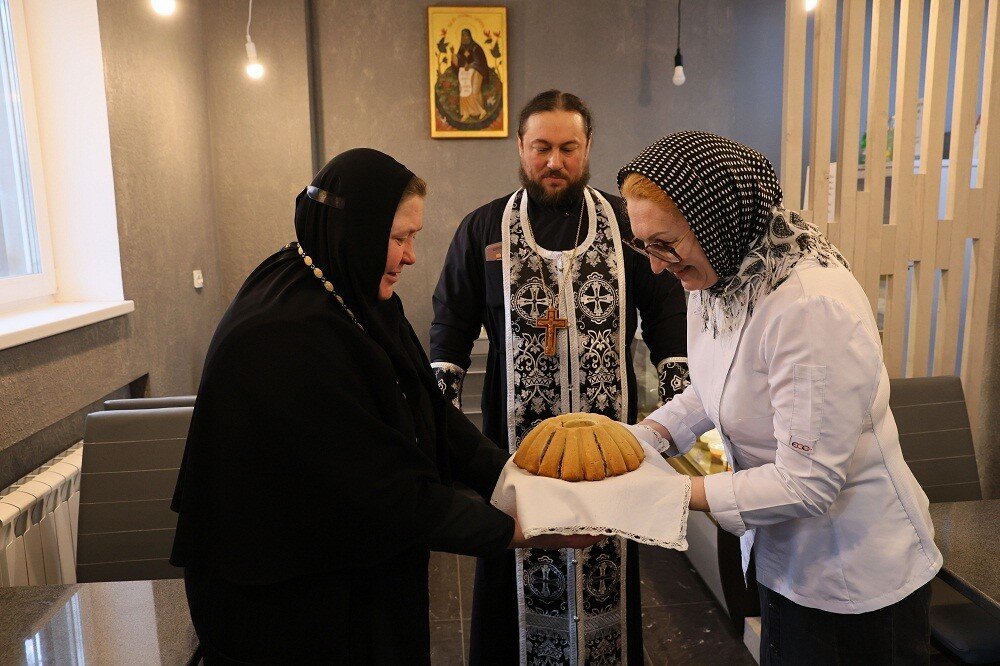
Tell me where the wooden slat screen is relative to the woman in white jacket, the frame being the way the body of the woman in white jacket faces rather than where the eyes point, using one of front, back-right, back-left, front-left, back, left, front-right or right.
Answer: right

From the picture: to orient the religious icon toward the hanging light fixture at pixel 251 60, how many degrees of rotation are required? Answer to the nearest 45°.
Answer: approximately 90° to its right

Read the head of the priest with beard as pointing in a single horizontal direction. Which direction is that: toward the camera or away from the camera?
toward the camera

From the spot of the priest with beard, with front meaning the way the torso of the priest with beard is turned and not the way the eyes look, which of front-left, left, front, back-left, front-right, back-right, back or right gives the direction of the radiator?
right

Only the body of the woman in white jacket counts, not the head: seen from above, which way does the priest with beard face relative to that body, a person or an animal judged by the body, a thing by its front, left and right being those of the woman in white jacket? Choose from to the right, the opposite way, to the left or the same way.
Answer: to the left

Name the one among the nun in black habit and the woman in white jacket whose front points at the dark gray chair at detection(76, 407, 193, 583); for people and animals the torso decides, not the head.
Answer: the woman in white jacket

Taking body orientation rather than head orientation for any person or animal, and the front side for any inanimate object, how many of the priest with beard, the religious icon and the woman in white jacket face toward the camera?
2

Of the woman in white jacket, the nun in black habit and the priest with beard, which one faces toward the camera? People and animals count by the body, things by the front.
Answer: the priest with beard

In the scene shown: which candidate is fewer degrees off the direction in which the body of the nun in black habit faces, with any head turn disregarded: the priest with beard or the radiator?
the priest with beard

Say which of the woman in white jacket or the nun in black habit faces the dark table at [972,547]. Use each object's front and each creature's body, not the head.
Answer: the nun in black habit

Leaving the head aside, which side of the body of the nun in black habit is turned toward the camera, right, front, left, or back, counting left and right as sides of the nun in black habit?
right

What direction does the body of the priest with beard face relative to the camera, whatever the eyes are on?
toward the camera

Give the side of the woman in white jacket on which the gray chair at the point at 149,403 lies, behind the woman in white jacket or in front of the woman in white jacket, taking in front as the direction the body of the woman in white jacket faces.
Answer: in front

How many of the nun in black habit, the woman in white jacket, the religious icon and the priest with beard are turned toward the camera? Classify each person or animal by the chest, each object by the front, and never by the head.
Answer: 2

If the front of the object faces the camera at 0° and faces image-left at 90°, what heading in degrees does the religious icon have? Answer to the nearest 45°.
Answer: approximately 0°

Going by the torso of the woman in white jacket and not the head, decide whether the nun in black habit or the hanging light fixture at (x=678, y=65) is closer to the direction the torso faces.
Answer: the nun in black habit

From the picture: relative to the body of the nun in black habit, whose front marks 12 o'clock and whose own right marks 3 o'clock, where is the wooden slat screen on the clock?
The wooden slat screen is roughly at 11 o'clock from the nun in black habit.

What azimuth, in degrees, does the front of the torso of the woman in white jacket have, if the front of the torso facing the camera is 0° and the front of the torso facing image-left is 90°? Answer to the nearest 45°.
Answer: approximately 90°

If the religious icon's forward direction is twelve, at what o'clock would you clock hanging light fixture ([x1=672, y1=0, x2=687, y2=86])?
The hanging light fixture is roughly at 9 o'clock from the religious icon.

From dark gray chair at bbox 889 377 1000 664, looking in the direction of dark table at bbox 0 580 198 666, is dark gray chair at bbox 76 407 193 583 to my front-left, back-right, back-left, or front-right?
front-right

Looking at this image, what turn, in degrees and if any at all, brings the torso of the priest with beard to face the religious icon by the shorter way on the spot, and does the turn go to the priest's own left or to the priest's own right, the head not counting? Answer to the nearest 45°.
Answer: approximately 180°

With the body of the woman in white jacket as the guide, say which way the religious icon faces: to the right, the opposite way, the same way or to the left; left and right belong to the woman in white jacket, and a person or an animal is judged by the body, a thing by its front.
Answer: to the left
